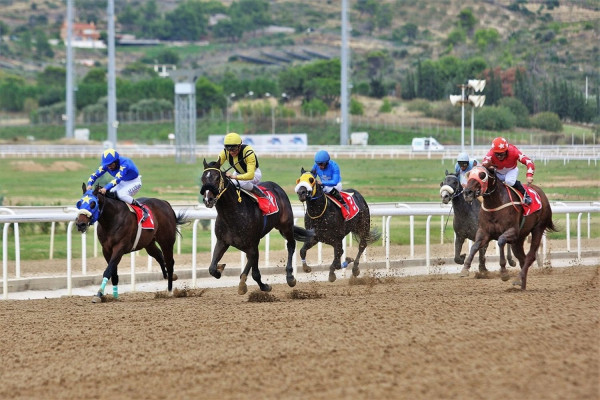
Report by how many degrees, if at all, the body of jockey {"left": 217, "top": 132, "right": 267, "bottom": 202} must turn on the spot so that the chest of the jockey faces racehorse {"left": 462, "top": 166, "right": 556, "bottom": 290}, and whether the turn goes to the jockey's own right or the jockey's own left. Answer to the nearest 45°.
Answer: approximately 135° to the jockey's own left

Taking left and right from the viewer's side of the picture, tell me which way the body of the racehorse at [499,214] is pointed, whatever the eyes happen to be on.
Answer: facing the viewer and to the left of the viewer

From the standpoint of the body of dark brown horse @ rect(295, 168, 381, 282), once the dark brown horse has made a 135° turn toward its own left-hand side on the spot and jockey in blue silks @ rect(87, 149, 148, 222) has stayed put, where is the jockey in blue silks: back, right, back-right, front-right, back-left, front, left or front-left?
back-right

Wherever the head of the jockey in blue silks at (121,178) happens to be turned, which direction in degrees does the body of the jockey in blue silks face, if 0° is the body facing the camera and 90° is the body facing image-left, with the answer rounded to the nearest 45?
approximately 45°

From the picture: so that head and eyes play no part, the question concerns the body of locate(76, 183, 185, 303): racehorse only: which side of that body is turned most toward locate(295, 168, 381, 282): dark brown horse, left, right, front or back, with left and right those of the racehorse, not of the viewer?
back

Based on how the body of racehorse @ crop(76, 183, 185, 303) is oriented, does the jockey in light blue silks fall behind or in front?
behind

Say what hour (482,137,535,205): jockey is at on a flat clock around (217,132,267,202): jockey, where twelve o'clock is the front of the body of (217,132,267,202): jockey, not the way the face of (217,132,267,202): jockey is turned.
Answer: (482,137,535,205): jockey is roughly at 7 o'clock from (217,132,267,202): jockey.

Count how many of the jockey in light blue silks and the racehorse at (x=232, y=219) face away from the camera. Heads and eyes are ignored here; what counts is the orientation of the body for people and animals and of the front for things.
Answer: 0

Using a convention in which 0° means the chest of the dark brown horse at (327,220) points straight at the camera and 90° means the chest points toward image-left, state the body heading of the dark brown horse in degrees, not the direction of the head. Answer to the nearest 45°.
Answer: approximately 45°

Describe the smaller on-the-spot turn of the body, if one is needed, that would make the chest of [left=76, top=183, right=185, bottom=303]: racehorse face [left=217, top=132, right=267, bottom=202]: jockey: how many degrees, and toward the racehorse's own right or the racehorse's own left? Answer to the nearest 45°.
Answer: approximately 135° to the racehorse's own left

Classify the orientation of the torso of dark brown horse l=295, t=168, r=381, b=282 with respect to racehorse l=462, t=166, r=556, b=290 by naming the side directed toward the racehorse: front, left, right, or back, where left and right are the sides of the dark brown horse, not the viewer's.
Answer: left

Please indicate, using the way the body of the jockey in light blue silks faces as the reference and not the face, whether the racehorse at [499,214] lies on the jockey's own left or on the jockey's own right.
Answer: on the jockey's own left
